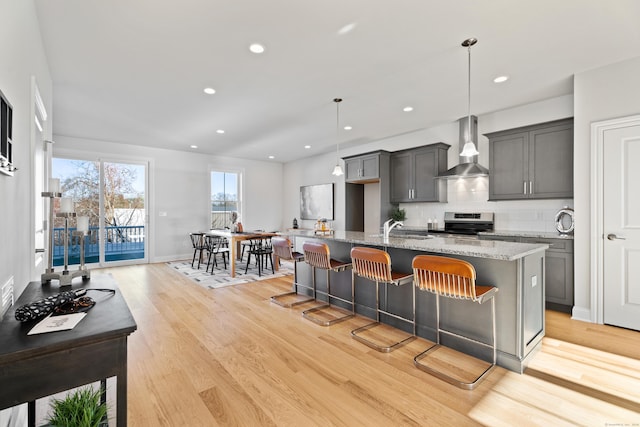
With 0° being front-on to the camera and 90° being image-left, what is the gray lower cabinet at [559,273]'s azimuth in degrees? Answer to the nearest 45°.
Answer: approximately 45°

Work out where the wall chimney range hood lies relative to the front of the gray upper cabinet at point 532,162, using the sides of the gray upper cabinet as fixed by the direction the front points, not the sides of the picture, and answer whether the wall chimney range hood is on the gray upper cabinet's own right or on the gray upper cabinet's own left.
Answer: on the gray upper cabinet's own right

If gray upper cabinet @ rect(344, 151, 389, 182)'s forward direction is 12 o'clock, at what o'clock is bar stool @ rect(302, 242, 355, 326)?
The bar stool is roughly at 11 o'clock from the gray upper cabinet.

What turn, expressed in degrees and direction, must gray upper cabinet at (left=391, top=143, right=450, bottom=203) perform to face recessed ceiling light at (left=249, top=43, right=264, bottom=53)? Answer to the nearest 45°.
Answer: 0° — it already faces it

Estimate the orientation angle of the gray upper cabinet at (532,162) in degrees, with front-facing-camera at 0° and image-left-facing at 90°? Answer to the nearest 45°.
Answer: approximately 45°

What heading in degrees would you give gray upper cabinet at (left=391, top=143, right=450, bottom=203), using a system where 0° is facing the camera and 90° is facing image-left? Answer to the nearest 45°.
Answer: approximately 45°

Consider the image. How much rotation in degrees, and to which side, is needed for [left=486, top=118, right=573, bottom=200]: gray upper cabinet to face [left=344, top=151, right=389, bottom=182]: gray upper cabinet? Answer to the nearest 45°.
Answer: approximately 45° to its right

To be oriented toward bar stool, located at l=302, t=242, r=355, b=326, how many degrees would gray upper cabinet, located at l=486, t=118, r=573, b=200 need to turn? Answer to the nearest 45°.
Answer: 0° — it already faces it

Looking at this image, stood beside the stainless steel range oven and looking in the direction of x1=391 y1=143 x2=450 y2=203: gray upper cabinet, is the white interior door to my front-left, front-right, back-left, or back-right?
back-left
